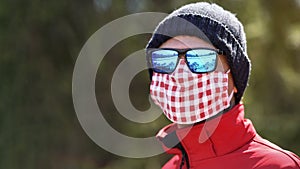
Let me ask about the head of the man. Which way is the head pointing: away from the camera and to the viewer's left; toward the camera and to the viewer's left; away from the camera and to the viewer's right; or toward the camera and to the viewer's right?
toward the camera and to the viewer's left

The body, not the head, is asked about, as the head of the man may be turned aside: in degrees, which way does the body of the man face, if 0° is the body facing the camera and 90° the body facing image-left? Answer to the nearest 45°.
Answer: approximately 45°
